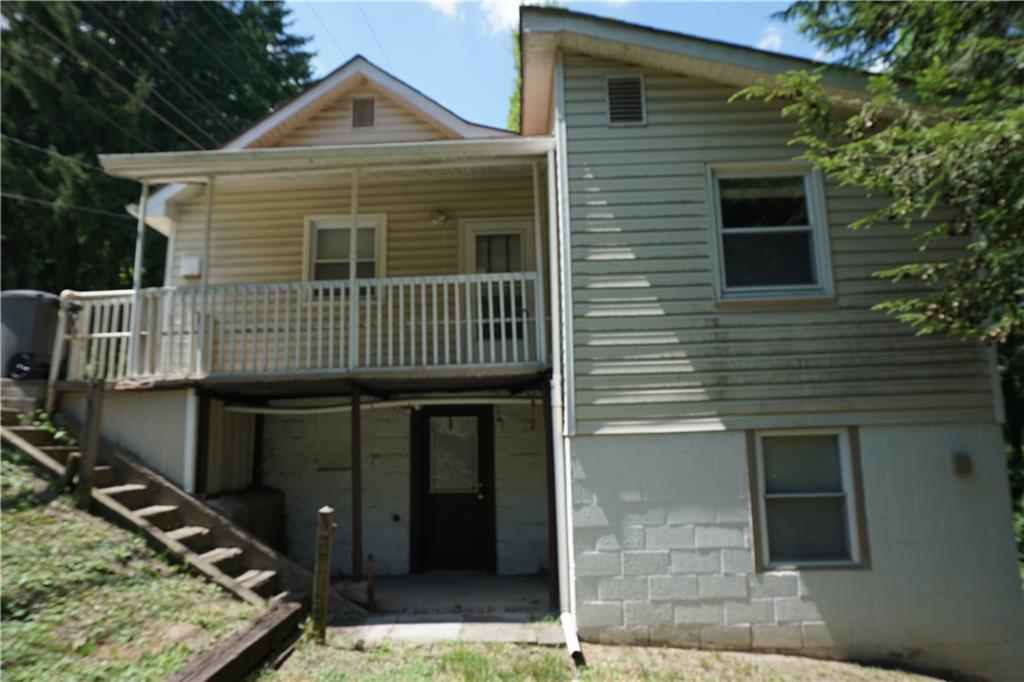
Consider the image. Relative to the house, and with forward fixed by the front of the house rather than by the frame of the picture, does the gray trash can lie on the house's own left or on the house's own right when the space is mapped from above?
on the house's own right

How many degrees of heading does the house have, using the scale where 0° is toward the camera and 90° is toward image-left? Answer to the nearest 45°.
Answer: approximately 0°

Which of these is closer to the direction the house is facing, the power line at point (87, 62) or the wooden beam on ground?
the wooden beam on ground

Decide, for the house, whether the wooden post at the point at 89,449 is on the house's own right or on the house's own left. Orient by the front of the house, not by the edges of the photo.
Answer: on the house's own right

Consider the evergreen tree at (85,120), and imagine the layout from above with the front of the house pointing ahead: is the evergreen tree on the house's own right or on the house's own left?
on the house's own right
